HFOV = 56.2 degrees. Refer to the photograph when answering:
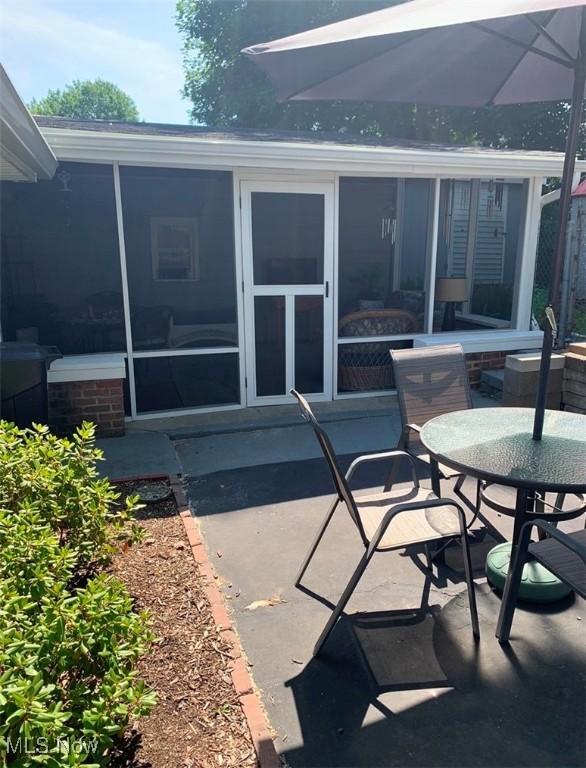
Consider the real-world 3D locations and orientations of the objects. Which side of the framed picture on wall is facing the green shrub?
front

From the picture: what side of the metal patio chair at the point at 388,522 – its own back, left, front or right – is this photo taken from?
right

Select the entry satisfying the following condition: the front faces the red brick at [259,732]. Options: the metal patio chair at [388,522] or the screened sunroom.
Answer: the screened sunroom

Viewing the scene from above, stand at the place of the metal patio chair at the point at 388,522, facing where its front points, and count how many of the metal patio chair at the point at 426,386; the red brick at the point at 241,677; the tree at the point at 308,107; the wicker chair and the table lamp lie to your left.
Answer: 4

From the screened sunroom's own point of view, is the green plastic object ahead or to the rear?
ahead

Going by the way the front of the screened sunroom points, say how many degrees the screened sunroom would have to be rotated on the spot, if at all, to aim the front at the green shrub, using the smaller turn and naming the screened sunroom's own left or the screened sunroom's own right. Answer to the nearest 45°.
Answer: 0° — it already faces it

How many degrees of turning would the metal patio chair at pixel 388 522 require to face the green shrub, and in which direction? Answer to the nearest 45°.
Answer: approximately 135° to its right

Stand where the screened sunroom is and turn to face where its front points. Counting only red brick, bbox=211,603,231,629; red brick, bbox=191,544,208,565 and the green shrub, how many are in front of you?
3

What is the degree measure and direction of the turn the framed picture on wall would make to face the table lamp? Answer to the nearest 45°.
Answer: approximately 45° to its left

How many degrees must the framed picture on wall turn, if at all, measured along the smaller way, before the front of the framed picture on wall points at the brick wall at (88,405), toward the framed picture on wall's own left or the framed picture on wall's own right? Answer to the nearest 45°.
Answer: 0° — it already faces it

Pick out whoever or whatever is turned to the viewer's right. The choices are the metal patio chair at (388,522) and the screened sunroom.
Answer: the metal patio chair

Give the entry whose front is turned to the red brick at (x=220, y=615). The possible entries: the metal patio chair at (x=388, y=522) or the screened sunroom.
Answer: the screened sunroom

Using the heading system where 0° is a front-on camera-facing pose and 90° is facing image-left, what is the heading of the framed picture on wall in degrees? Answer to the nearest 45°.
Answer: approximately 0°

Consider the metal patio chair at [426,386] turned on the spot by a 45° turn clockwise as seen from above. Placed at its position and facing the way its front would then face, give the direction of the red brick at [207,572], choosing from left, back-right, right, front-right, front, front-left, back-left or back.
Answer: front-right

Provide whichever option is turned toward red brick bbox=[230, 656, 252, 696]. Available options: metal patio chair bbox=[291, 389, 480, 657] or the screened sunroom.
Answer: the screened sunroom

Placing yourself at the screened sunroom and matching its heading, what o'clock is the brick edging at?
The brick edging is roughly at 12 o'clock from the screened sunroom.
